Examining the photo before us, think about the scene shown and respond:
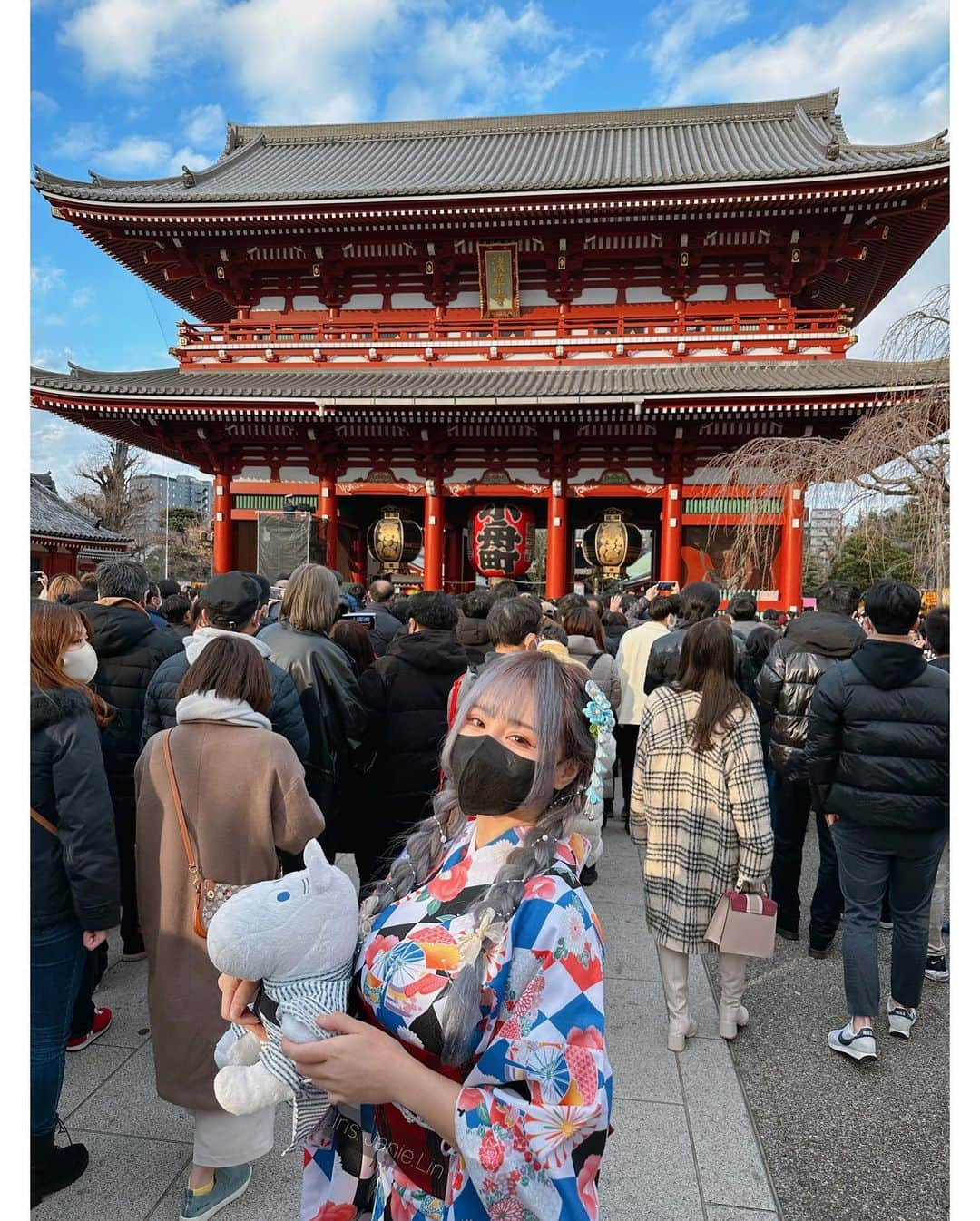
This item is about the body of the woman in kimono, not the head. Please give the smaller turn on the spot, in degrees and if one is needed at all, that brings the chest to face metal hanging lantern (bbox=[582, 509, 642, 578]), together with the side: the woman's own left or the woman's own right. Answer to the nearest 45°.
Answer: approximately 135° to the woman's own right

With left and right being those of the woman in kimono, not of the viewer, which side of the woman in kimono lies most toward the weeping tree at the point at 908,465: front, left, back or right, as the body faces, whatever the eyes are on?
back

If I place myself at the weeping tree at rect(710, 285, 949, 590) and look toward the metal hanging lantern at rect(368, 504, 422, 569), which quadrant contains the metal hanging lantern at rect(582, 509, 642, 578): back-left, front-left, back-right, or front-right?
front-right

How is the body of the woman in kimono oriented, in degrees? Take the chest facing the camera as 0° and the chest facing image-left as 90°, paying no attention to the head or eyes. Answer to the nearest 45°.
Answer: approximately 45°

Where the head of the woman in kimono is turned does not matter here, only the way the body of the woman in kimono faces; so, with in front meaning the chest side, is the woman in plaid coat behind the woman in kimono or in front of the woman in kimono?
behind

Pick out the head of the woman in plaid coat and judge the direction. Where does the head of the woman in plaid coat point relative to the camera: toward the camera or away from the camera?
away from the camera

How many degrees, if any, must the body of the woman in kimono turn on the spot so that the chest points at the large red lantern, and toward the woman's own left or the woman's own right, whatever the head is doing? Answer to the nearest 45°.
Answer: approximately 135° to the woman's own right
